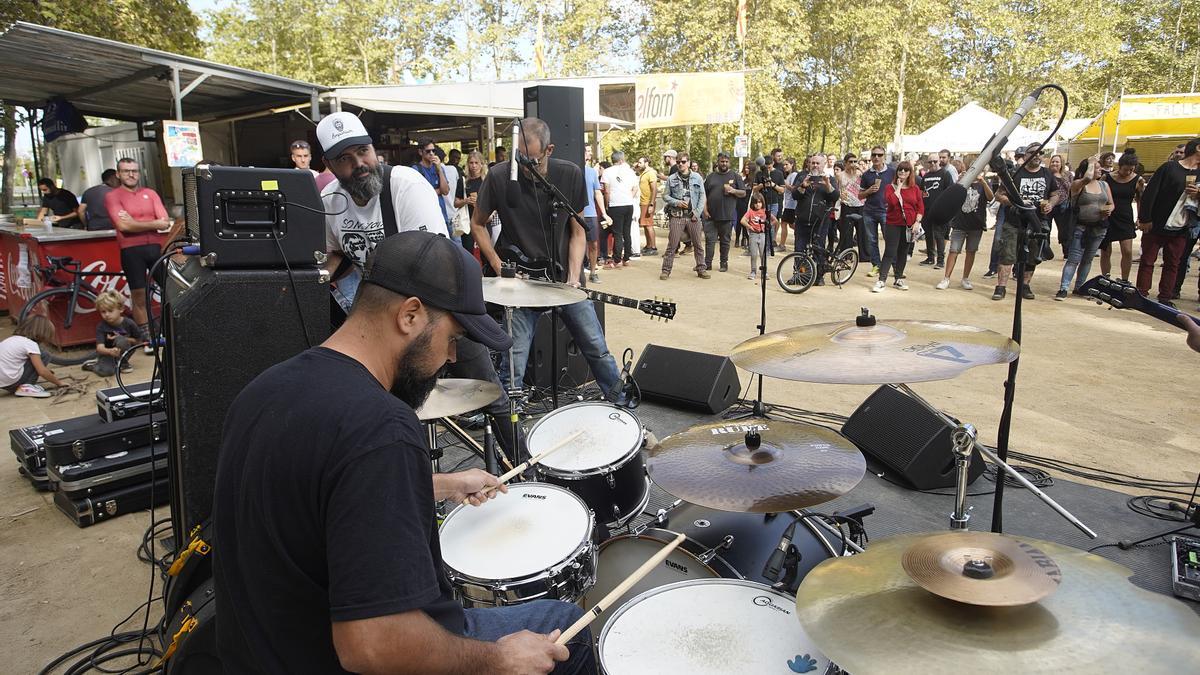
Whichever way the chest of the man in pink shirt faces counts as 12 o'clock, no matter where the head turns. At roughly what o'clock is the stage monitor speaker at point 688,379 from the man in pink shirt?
The stage monitor speaker is roughly at 11 o'clock from the man in pink shirt.

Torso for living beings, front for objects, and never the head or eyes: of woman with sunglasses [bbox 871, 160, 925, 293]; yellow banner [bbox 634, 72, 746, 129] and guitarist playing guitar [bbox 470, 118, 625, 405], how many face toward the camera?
3

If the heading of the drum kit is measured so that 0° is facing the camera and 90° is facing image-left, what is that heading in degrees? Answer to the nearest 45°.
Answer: approximately 225°

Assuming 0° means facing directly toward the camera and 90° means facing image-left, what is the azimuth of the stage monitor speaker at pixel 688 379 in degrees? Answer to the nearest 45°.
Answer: approximately 45°

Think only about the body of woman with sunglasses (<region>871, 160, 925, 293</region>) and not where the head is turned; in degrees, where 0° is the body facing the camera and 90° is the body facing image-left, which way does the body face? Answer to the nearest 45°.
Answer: approximately 0°

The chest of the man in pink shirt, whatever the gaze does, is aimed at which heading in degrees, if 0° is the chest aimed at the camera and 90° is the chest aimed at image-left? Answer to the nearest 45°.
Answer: approximately 0°

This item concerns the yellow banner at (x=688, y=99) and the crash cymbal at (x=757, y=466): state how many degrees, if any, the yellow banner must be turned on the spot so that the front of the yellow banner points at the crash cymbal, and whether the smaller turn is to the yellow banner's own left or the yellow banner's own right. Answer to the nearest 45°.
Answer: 0° — it already faces it

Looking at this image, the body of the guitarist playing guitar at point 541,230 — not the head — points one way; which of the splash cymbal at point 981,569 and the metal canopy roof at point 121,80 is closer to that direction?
the splash cymbal
